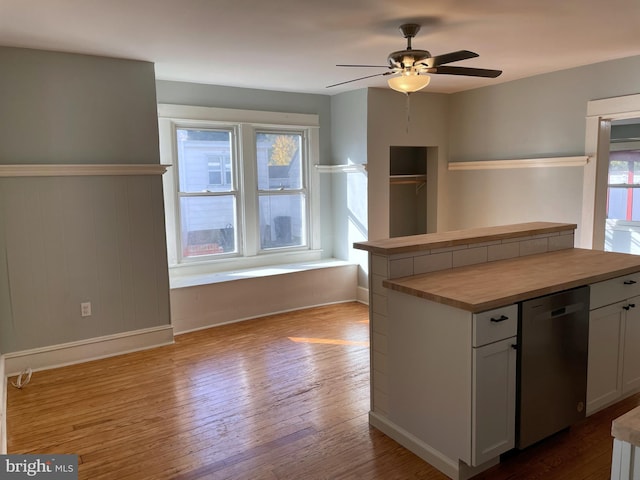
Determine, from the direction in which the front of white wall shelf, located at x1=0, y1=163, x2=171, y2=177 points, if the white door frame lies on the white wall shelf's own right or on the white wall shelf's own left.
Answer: on the white wall shelf's own left

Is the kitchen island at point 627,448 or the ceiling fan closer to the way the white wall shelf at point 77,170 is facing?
the kitchen island

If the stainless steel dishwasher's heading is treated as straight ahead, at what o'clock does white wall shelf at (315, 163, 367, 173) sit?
The white wall shelf is roughly at 6 o'clock from the stainless steel dishwasher.

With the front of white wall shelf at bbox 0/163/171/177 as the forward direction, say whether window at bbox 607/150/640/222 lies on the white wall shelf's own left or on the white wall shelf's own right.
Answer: on the white wall shelf's own left

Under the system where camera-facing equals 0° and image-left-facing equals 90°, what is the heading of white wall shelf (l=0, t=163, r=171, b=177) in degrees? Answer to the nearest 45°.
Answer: approximately 0°

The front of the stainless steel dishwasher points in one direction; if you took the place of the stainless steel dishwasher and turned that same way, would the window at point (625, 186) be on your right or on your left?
on your left

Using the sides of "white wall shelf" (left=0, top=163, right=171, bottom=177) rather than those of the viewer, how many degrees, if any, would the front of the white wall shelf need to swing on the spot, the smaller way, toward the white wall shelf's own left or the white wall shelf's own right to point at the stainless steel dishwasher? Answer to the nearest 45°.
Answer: approximately 45° to the white wall shelf's own left

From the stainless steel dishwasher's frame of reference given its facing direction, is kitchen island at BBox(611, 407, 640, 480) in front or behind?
in front
